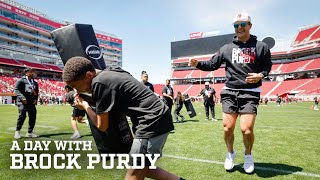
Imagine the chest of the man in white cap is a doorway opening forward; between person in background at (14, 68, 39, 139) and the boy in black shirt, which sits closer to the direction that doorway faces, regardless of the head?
the boy in black shirt

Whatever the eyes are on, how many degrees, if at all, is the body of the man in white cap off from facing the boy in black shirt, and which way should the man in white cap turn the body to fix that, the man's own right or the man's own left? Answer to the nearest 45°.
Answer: approximately 45° to the man's own right

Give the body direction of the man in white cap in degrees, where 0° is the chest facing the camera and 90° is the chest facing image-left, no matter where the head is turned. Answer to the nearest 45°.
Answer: approximately 0°

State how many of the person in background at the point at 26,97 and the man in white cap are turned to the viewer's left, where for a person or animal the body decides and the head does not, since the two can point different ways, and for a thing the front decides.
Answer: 0

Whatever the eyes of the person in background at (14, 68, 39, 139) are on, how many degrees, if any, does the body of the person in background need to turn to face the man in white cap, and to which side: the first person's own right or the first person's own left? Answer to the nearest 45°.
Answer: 0° — they already face them

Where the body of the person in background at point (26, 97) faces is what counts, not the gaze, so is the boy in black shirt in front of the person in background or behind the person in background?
in front

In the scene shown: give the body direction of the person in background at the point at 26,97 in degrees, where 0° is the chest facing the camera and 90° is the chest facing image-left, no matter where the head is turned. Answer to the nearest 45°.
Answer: approximately 315°
